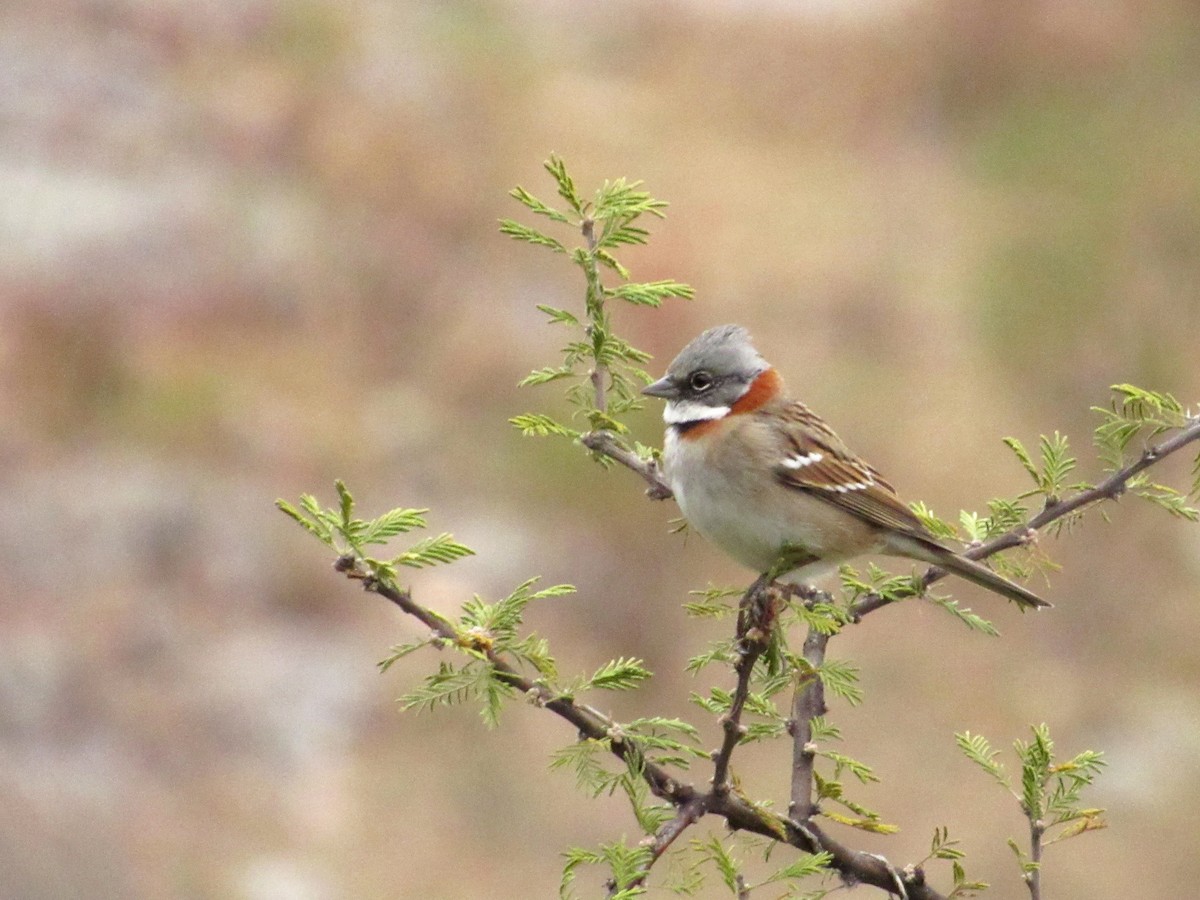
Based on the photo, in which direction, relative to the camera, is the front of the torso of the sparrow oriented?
to the viewer's left
